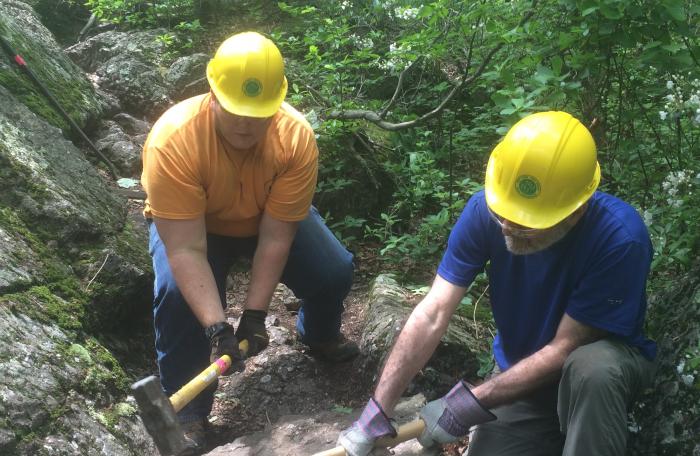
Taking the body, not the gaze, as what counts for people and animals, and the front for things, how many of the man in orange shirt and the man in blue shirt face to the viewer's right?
0

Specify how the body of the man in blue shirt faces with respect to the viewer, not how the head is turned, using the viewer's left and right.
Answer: facing the viewer and to the left of the viewer

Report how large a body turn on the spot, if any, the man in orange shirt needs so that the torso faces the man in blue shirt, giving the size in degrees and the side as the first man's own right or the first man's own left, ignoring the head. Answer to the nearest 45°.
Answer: approximately 45° to the first man's own left

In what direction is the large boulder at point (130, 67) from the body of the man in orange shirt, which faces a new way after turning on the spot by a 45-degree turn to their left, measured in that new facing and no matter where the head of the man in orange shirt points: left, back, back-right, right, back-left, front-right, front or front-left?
back-left

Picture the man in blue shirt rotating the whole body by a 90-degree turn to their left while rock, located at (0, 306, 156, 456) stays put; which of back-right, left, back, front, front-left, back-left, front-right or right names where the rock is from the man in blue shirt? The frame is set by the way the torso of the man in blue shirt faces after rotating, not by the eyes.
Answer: back-right

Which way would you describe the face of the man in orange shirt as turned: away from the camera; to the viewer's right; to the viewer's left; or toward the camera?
toward the camera

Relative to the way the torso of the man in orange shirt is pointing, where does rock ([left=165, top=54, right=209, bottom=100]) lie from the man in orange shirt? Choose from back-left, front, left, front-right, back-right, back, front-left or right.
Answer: back

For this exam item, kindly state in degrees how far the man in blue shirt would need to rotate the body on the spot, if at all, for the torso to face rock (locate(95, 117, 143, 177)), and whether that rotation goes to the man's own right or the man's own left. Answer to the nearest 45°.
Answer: approximately 90° to the man's own right

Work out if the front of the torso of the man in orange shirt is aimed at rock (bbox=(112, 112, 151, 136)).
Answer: no

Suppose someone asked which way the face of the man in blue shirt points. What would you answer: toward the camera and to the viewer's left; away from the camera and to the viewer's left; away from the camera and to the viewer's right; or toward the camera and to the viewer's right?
toward the camera and to the viewer's left

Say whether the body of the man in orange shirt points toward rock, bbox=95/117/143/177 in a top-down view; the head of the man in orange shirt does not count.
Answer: no

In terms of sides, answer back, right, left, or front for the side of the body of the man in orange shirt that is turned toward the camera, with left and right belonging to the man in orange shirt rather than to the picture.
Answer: front

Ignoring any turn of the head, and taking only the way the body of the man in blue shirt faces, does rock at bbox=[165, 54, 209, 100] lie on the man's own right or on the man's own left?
on the man's own right
